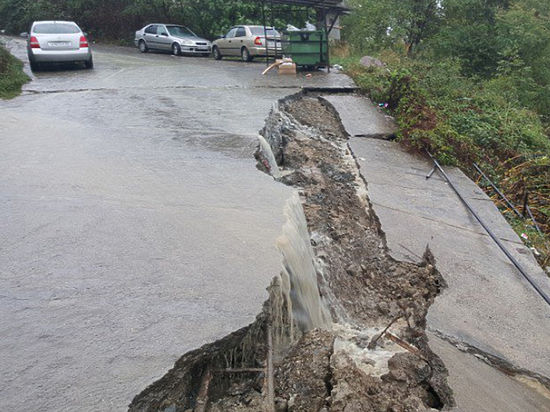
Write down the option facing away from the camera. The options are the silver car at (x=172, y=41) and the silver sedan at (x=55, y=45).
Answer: the silver sedan

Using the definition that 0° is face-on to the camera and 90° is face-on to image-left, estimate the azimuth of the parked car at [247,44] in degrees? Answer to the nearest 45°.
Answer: approximately 135°

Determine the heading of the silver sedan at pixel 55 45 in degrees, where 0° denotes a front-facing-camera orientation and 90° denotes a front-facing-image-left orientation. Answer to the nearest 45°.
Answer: approximately 180°

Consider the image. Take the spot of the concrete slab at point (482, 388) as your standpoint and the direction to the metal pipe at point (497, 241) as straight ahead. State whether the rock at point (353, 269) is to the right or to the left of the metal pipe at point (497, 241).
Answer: left

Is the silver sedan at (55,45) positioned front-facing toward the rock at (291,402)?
no

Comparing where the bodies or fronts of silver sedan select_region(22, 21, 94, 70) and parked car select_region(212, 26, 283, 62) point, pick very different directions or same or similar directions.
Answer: same or similar directions

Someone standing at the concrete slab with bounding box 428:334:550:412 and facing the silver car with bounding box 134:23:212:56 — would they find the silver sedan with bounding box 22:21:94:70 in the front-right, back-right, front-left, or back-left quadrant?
front-left

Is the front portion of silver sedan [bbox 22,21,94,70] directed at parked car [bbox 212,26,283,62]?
no

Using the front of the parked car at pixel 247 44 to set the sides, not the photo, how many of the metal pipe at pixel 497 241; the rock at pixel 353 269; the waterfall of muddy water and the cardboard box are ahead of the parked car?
0

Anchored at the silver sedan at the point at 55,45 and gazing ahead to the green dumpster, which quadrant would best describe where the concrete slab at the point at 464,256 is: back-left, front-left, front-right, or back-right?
front-right

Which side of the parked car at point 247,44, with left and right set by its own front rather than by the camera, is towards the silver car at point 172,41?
front

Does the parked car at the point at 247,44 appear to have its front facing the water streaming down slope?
no

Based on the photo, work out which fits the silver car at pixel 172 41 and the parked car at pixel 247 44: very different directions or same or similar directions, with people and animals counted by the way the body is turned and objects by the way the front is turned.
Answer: very different directions

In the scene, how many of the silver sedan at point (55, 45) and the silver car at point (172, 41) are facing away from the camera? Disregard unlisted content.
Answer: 1

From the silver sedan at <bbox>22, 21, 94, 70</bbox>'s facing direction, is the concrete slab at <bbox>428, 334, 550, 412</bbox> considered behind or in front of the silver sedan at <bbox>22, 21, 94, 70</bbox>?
behind
